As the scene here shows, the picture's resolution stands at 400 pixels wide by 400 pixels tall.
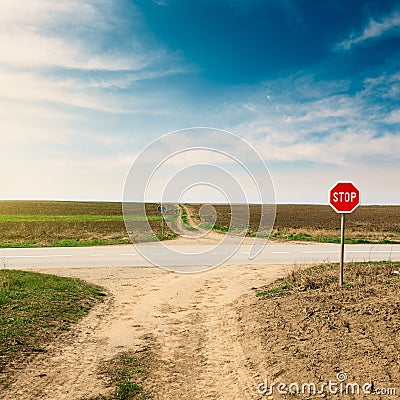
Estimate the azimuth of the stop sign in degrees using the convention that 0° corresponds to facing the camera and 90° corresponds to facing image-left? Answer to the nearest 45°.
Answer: approximately 0°
